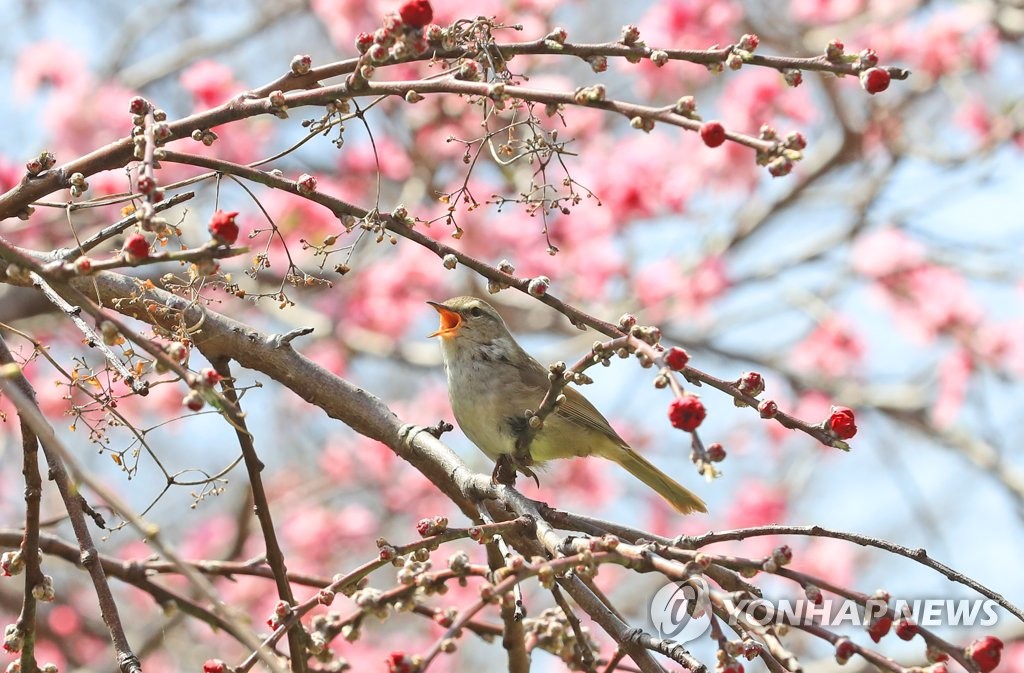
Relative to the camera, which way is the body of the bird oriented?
to the viewer's left

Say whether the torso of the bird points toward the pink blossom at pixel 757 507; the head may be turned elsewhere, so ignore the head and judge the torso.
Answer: no

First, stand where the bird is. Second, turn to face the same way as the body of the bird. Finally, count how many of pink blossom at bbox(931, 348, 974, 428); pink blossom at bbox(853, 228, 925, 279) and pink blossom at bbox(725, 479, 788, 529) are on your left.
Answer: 0

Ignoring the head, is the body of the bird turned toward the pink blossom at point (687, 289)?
no

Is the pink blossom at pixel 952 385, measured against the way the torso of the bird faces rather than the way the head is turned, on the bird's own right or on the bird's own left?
on the bird's own right
